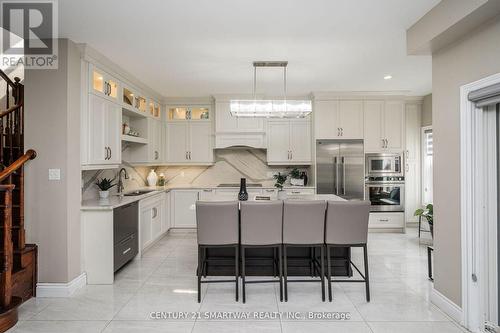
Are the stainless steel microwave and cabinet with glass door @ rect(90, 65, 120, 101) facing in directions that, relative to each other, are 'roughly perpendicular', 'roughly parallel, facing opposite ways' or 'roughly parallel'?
roughly perpendicular

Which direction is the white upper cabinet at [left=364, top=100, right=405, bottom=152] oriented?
toward the camera

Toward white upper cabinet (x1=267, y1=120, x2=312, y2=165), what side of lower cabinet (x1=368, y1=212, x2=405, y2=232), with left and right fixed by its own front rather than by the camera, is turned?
right

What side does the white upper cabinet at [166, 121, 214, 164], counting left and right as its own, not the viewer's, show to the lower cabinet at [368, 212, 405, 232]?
left

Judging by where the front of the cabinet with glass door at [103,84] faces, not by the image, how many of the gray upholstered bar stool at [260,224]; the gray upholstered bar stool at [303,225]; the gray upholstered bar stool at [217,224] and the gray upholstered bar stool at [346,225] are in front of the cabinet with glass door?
4

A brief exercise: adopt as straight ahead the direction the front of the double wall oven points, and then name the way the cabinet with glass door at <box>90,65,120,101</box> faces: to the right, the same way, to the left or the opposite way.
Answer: to the left

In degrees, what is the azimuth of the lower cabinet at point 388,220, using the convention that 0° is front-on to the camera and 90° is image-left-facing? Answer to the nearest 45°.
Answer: approximately 0°

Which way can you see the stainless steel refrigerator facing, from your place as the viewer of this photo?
facing the viewer

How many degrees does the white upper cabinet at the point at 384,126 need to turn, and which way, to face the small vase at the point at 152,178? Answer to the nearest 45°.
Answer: approximately 90° to its right

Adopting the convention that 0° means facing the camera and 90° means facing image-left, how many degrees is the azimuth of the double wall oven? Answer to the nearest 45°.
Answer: approximately 0°

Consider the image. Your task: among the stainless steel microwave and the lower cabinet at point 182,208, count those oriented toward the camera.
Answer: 2

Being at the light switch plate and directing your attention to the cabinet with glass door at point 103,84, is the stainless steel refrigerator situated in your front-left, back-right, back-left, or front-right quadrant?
front-right

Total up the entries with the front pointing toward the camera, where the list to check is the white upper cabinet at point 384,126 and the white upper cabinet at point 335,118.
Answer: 2
